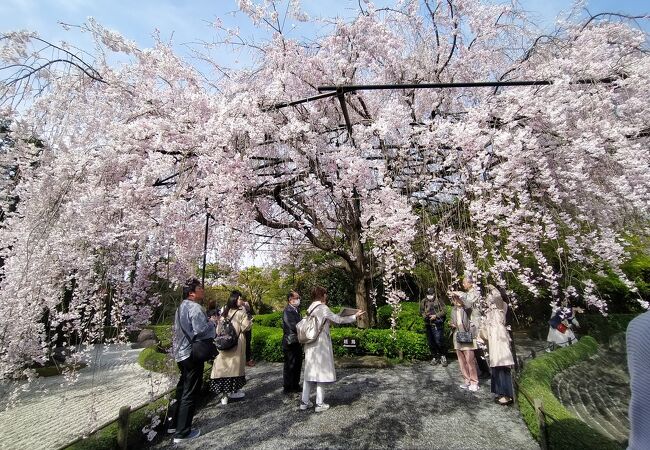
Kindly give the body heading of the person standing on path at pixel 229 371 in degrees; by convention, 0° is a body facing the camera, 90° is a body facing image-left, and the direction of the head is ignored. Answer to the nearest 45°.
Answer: approximately 225°

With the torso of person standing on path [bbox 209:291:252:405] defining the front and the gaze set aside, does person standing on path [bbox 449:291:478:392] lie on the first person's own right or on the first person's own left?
on the first person's own right

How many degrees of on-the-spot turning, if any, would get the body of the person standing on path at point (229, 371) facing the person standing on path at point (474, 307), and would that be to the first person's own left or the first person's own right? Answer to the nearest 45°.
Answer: approximately 90° to the first person's own right

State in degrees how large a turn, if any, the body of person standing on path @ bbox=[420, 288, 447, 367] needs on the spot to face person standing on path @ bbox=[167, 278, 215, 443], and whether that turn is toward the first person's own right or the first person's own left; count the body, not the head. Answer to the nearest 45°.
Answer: approximately 45° to the first person's own right

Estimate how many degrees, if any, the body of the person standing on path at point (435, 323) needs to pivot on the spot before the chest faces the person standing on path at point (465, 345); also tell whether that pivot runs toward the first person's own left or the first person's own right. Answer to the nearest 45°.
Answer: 0° — they already face them

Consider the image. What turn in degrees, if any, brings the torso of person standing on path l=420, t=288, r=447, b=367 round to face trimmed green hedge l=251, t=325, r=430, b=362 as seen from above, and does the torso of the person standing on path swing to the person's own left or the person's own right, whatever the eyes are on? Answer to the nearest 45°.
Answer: approximately 135° to the person's own right

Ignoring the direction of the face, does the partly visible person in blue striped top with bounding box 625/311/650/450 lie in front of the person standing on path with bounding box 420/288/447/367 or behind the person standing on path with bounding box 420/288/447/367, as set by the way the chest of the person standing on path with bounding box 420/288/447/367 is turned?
in front

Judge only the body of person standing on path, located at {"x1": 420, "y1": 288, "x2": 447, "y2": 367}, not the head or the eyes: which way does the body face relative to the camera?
toward the camera

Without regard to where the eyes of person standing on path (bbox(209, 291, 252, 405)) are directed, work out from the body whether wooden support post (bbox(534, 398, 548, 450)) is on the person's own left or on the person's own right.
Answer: on the person's own right

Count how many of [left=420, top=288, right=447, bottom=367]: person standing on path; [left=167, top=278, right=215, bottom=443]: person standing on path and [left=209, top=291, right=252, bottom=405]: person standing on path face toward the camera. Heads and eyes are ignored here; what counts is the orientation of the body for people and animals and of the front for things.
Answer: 1

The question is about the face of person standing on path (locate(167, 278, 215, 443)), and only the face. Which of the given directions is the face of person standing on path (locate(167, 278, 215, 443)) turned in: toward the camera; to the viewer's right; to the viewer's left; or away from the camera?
to the viewer's right

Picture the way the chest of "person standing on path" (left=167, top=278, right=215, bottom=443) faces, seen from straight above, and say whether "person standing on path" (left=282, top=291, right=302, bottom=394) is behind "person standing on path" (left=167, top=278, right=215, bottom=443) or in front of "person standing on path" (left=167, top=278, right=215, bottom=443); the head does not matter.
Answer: in front

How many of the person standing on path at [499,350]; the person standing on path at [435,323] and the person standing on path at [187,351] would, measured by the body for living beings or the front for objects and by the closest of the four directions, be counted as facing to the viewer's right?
1

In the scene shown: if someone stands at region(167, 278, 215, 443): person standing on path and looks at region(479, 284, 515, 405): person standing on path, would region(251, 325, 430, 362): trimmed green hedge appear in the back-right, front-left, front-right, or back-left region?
front-left

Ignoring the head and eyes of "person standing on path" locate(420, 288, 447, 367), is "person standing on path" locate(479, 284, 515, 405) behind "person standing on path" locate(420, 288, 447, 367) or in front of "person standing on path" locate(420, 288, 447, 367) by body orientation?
in front

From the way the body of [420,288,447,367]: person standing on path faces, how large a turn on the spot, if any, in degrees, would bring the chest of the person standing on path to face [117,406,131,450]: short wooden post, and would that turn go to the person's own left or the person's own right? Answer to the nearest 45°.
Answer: approximately 45° to the person's own right

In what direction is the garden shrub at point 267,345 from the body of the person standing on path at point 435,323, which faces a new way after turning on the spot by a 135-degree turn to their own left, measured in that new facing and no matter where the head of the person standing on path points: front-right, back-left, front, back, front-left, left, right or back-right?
back-left

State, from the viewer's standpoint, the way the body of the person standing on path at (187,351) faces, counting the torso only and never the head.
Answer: to the viewer's right
